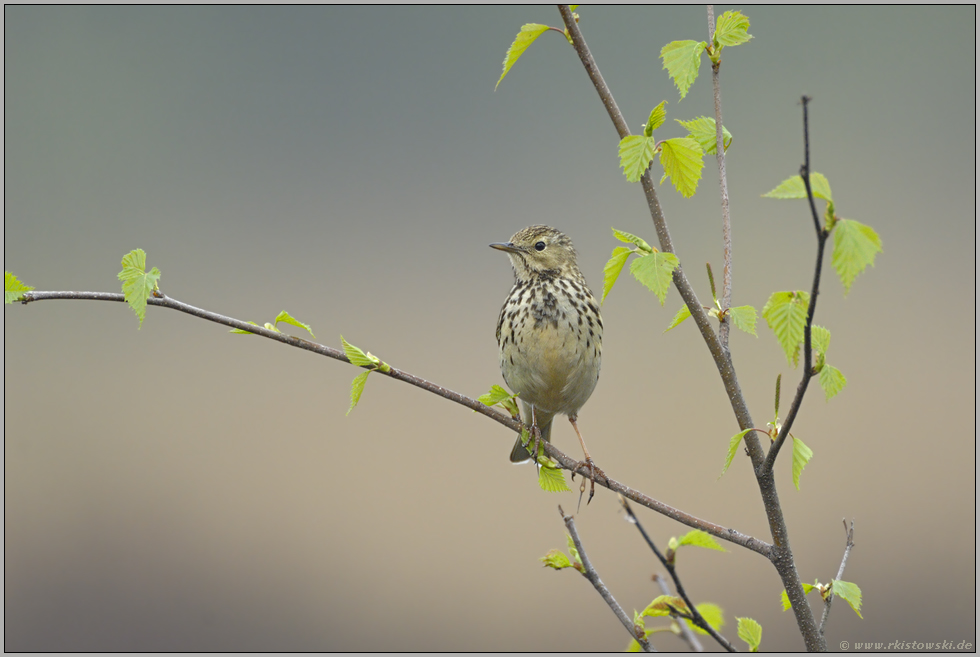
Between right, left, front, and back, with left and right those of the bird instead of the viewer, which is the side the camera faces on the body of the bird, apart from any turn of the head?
front
